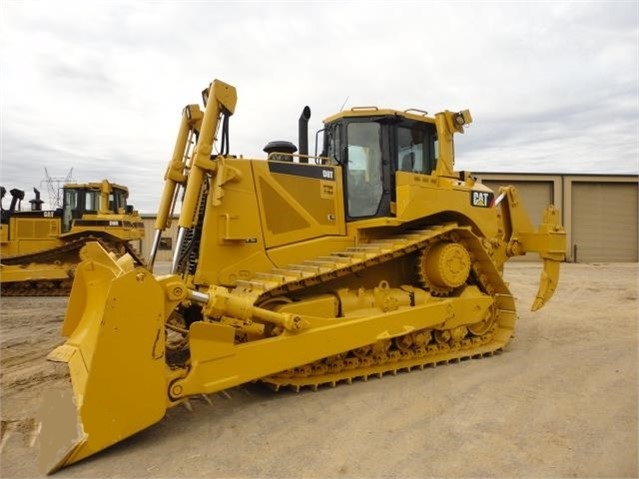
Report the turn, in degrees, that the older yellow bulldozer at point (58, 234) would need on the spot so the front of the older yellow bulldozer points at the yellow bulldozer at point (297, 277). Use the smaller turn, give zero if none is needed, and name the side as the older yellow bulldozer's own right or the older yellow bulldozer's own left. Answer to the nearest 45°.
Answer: approximately 90° to the older yellow bulldozer's own left

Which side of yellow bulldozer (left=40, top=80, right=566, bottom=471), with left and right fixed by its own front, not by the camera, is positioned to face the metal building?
back

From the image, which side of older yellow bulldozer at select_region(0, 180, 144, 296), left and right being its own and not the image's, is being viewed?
left

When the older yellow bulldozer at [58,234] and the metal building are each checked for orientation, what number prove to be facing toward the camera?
1

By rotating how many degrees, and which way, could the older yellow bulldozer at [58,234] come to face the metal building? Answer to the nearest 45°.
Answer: approximately 180°

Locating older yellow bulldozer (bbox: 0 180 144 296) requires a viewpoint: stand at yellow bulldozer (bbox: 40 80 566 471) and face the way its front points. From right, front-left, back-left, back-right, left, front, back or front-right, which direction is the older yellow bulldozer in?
right

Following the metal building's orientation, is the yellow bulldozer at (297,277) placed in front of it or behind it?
in front
